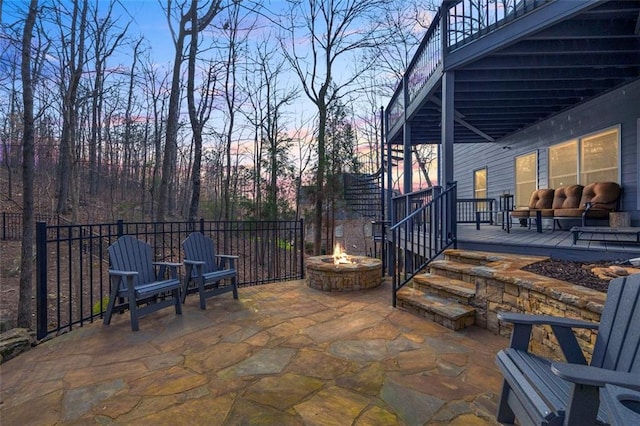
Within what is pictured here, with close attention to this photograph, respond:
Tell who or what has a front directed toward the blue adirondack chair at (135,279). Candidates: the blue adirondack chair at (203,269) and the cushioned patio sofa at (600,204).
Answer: the cushioned patio sofa

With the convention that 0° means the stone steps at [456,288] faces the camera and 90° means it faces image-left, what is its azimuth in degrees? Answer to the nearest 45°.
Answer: approximately 45°

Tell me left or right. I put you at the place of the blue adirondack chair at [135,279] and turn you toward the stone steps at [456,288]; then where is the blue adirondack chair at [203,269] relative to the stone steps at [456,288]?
left

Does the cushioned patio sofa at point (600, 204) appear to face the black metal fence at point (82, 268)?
yes

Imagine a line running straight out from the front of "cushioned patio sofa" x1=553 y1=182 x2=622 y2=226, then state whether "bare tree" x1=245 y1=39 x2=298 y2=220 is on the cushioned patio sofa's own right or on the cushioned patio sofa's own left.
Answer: on the cushioned patio sofa's own right

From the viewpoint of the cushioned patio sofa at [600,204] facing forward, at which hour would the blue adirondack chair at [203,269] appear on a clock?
The blue adirondack chair is roughly at 12 o'clock from the cushioned patio sofa.

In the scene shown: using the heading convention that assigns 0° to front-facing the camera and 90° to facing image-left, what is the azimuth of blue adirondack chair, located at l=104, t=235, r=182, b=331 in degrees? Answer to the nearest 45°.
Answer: approximately 315°

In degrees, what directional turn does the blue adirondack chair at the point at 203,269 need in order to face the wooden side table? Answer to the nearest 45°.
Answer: approximately 45° to its left

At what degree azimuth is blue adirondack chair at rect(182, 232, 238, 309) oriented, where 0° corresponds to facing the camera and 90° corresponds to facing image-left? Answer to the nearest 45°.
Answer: approximately 315°

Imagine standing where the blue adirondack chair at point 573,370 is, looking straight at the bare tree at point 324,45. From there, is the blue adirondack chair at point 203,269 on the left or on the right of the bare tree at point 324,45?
left

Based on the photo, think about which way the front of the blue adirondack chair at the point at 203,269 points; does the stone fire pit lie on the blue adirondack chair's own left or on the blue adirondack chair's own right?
on the blue adirondack chair's own left

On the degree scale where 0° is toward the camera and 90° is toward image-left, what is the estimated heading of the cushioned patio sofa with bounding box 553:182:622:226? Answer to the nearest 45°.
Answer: approximately 45°

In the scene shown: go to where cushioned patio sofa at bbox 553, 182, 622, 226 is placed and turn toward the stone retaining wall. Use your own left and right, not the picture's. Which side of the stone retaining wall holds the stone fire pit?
right
